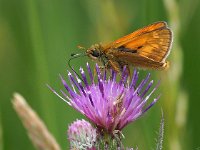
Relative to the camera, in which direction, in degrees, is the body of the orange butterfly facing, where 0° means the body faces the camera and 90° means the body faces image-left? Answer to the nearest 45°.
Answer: approximately 90°
